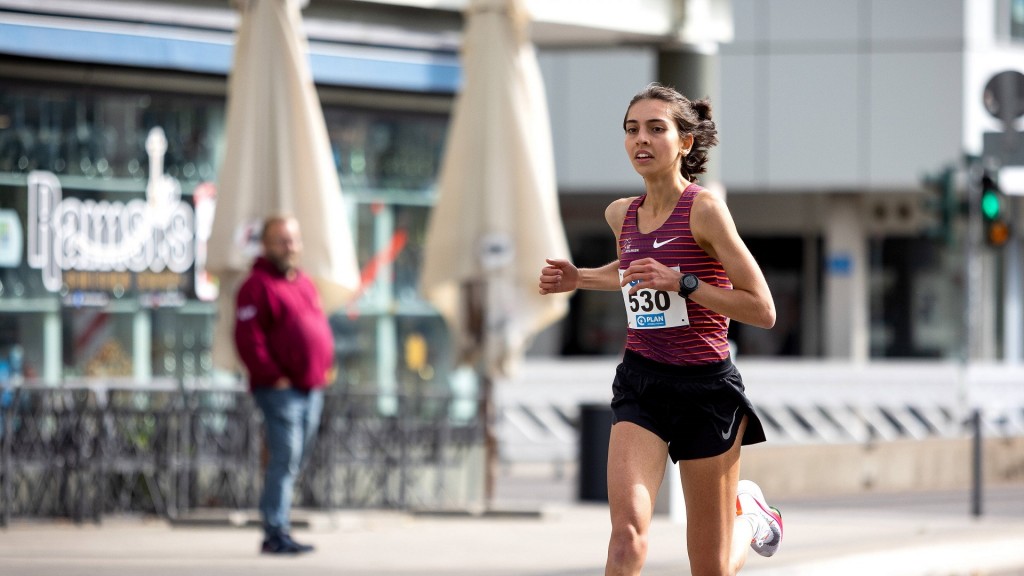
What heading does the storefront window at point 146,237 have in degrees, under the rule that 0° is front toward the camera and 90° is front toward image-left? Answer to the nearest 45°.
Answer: approximately 0°

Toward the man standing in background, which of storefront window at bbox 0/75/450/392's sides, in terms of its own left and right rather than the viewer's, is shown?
front

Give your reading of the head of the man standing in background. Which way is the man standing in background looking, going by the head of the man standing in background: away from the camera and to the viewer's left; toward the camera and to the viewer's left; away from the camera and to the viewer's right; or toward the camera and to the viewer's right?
toward the camera and to the viewer's right

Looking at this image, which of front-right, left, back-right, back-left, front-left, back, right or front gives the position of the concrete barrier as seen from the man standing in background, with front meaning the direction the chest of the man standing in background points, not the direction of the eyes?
left

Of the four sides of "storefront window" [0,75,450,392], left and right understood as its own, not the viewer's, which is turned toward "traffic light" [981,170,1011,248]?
left

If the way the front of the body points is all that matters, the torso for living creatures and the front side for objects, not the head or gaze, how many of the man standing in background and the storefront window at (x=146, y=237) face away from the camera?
0

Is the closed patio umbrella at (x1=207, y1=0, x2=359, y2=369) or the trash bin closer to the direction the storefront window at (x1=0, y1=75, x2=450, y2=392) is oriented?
the closed patio umbrella

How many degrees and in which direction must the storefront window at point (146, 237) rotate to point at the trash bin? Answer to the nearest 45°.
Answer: approximately 90° to its left

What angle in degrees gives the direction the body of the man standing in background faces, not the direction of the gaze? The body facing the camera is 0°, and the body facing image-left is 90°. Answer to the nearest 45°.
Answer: approximately 315°

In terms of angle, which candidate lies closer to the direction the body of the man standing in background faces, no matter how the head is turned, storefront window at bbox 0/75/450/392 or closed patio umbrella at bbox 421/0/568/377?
the closed patio umbrella
